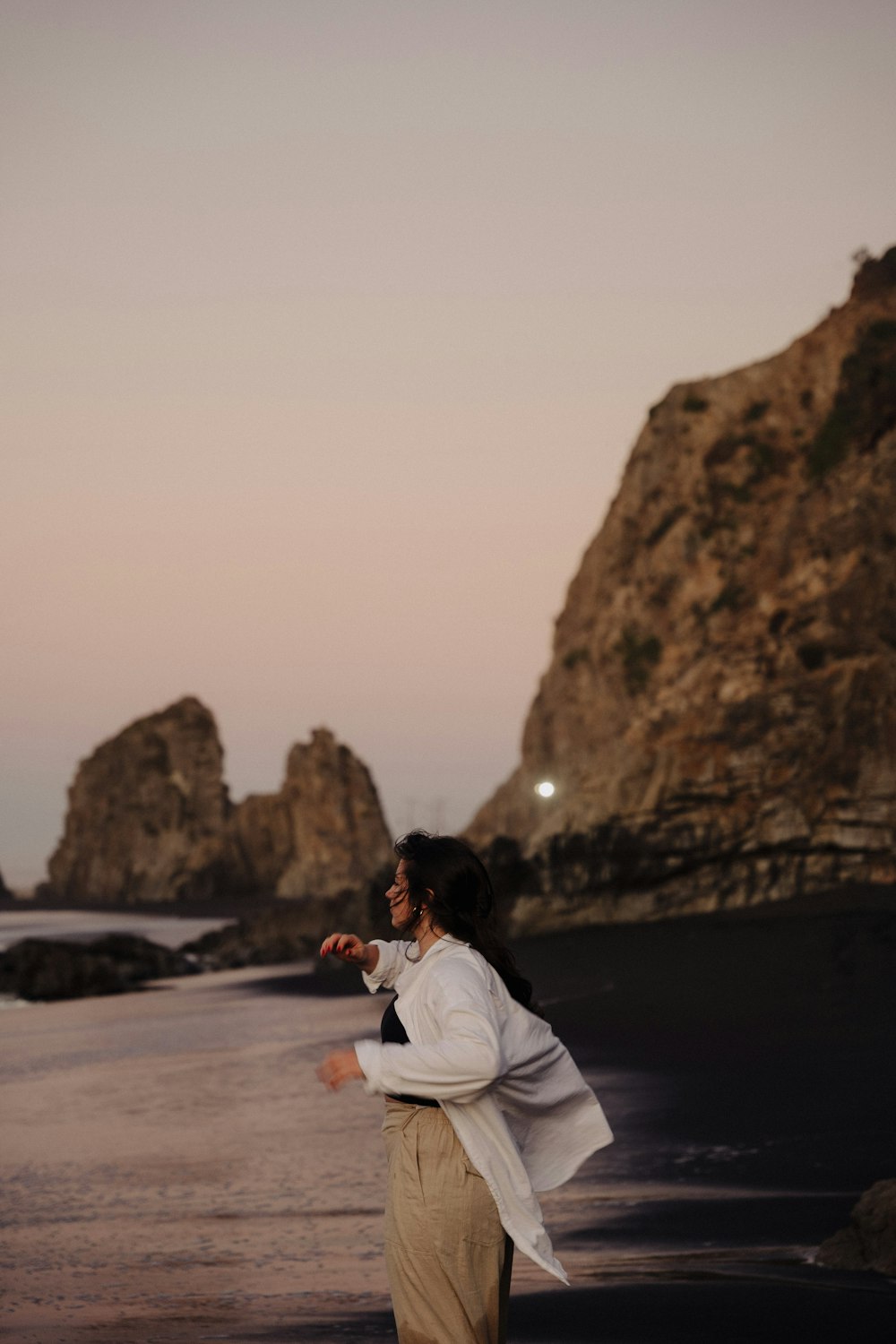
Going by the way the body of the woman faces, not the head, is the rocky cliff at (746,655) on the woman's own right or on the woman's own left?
on the woman's own right

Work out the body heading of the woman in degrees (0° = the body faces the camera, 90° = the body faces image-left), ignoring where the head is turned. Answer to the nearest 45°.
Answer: approximately 90°

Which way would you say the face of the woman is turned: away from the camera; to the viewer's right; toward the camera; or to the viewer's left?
to the viewer's left

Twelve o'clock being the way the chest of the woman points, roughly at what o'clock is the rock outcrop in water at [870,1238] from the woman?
The rock outcrop in water is roughly at 4 o'clock from the woman.

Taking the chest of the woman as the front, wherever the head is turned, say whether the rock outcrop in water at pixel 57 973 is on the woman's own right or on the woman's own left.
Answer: on the woman's own right
